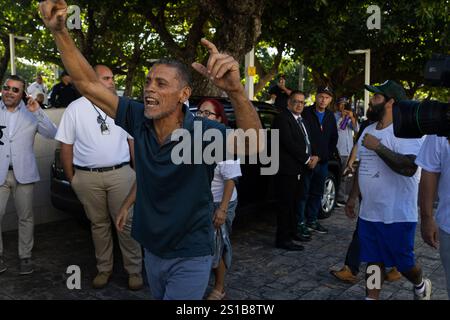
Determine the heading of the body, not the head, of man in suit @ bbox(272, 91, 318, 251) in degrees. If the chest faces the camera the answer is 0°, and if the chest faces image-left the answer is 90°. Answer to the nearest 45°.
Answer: approximately 315°

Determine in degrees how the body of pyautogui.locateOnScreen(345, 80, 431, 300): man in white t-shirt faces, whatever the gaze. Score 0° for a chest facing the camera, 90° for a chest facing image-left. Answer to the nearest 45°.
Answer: approximately 45°

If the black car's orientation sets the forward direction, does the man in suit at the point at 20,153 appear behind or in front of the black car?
in front

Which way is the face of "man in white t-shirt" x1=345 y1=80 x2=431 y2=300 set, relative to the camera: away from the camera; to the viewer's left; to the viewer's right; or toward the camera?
to the viewer's left

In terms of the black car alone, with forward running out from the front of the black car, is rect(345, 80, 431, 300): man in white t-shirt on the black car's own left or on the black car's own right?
on the black car's own left

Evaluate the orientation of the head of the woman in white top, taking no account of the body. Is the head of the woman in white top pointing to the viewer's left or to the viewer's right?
to the viewer's left

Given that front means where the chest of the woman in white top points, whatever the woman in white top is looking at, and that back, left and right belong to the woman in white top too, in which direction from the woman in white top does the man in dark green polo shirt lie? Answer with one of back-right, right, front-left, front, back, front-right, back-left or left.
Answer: front-left

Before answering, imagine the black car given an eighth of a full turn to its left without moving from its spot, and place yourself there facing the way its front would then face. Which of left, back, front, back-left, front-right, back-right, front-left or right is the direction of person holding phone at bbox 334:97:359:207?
back-left
